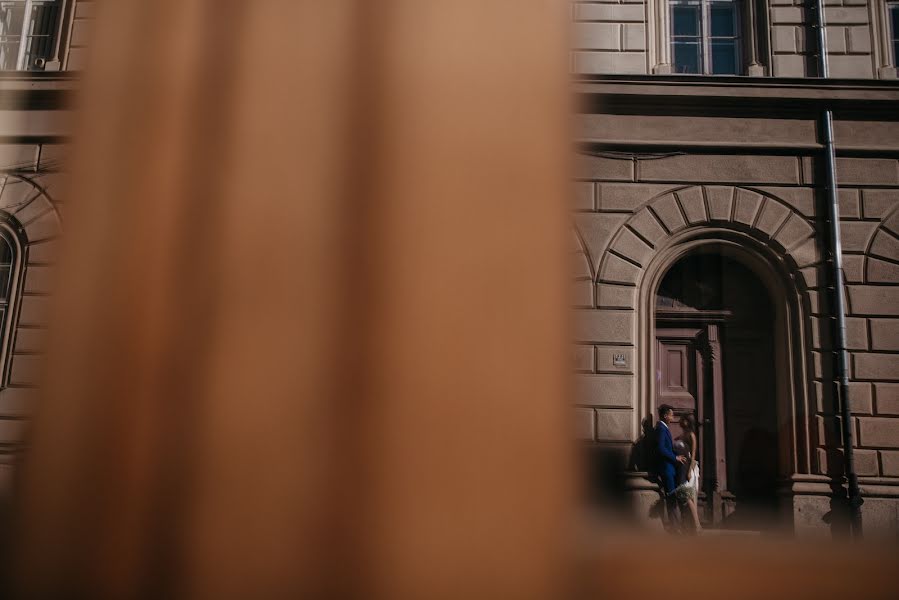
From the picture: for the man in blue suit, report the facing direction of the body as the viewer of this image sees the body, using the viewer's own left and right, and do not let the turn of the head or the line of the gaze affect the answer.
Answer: facing to the right of the viewer
